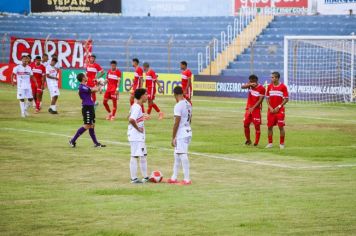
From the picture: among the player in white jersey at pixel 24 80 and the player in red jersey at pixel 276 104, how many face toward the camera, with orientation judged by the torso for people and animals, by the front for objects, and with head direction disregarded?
2

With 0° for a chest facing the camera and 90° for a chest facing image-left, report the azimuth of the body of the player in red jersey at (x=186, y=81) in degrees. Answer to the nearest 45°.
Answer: approximately 45°

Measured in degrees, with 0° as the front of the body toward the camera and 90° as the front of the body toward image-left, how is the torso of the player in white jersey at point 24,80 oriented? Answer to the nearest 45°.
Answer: approximately 0°

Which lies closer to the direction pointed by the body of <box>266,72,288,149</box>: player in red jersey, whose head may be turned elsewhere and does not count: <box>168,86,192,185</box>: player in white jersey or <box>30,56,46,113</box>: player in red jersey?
the player in white jersey

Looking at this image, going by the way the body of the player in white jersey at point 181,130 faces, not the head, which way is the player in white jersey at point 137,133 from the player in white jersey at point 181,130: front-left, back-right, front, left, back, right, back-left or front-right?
front-left
